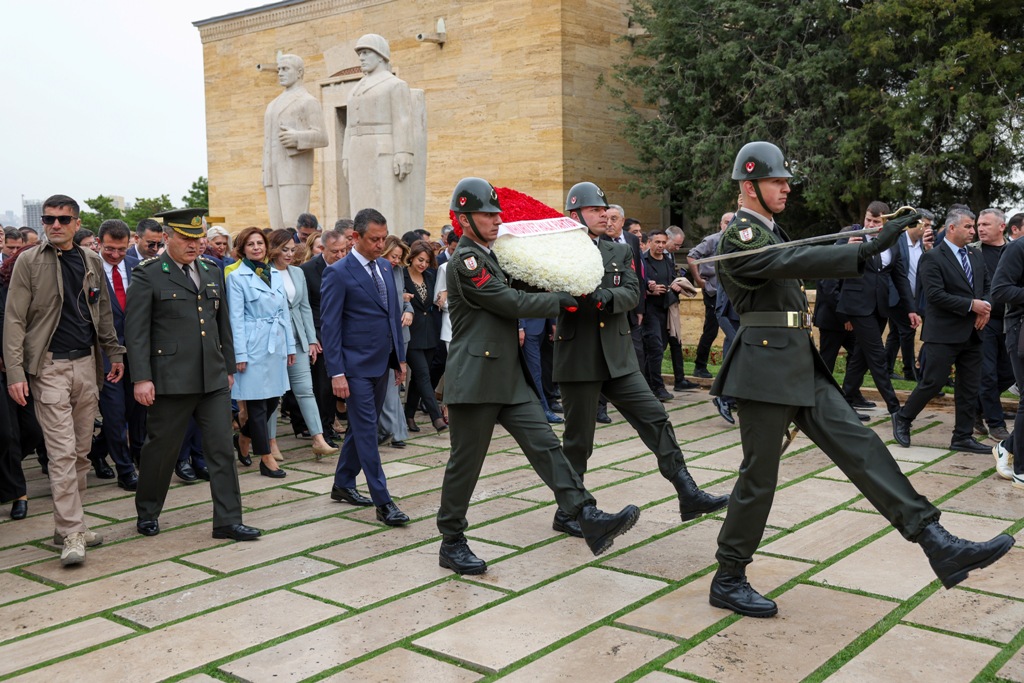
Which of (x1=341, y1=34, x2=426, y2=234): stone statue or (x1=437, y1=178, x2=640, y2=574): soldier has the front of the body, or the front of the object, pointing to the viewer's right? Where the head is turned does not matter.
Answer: the soldier

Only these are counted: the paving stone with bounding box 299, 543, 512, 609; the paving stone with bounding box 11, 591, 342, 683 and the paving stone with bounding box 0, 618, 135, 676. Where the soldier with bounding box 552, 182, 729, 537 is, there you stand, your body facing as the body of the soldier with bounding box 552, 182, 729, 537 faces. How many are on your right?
3

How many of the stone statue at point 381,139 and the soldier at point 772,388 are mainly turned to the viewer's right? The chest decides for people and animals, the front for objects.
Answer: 1

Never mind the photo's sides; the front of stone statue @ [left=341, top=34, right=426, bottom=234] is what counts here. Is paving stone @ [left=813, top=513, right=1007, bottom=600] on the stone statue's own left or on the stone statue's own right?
on the stone statue's own left

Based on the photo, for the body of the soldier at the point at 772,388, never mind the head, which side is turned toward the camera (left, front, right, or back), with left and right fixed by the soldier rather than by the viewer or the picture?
right

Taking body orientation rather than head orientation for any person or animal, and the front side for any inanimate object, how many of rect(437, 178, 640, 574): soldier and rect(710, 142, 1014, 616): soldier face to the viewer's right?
2

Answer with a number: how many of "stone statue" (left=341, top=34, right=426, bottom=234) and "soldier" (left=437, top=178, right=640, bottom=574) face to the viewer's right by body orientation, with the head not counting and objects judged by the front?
1

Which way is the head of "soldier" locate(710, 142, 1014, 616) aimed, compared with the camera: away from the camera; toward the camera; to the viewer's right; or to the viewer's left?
to the viewer's right

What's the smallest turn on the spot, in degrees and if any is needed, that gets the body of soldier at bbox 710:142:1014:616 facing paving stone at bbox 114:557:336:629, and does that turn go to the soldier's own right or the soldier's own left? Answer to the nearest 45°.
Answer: approximately 180°

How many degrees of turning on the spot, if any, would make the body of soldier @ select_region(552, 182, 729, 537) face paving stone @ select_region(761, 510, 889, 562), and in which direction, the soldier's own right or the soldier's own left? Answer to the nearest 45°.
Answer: approximately 45° to the soldier's own left

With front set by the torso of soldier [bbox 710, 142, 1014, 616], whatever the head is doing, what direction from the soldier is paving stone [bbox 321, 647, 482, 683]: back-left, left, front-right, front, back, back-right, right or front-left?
back-right

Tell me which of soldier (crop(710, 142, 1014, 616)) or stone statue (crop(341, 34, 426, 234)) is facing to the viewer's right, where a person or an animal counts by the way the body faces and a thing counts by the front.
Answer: the soldier
